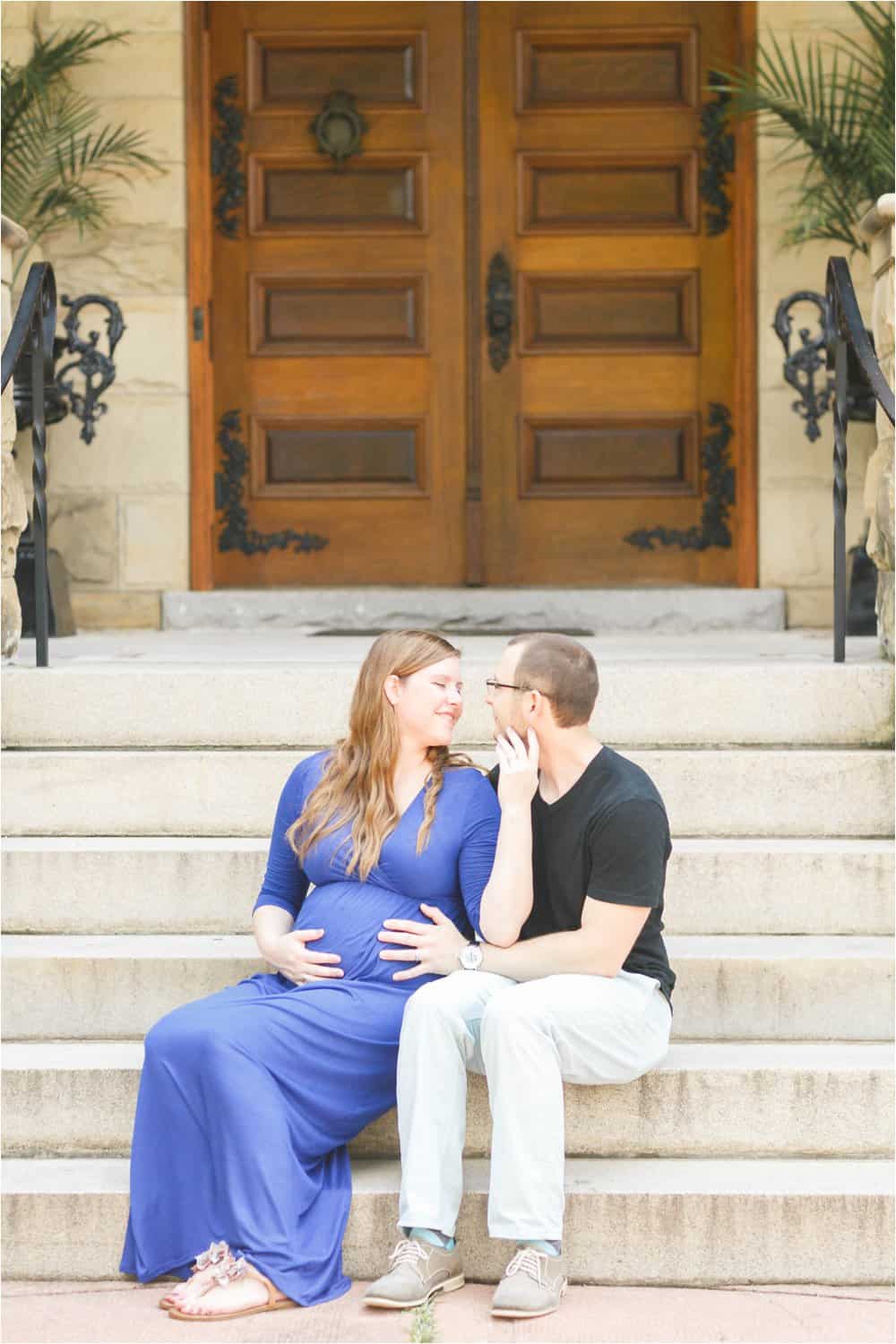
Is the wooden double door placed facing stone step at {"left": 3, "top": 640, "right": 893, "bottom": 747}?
yes

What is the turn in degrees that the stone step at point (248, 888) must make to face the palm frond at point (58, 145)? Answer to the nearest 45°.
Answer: approximately 180°

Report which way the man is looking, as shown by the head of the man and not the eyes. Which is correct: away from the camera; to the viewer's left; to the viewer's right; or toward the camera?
to the viewer's left

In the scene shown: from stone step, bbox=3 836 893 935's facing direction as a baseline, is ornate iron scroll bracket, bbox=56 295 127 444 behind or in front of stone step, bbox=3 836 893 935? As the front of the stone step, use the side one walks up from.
behind

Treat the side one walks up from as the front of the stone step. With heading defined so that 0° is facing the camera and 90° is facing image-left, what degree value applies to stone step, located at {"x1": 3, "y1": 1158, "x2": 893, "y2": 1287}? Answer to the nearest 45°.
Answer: approximately 0°

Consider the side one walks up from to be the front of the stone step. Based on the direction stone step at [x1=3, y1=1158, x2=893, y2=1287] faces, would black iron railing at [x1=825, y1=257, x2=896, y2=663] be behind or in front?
behind

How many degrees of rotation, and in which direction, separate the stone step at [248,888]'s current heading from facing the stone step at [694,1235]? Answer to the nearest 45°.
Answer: approximately 45° to its left
